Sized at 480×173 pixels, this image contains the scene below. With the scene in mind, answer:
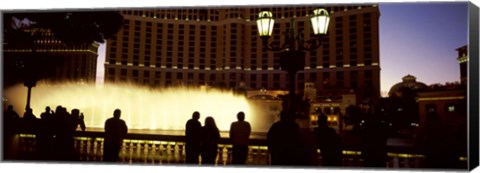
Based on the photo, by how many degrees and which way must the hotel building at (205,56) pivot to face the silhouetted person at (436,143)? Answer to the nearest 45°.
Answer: approximately 45° to its left

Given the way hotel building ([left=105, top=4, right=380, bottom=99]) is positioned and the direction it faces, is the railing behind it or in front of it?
in front

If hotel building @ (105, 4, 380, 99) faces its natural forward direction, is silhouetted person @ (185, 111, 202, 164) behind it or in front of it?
in front

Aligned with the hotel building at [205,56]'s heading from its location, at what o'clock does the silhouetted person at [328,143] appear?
The silhouetted person is roughly at 11 o'clock from the hotel building.

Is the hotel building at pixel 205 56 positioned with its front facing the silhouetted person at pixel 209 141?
yes

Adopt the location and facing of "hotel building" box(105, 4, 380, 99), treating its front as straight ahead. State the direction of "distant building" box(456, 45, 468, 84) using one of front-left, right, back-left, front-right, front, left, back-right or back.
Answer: front-left

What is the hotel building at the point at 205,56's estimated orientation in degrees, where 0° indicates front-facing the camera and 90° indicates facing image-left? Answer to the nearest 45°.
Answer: approximately 0°
